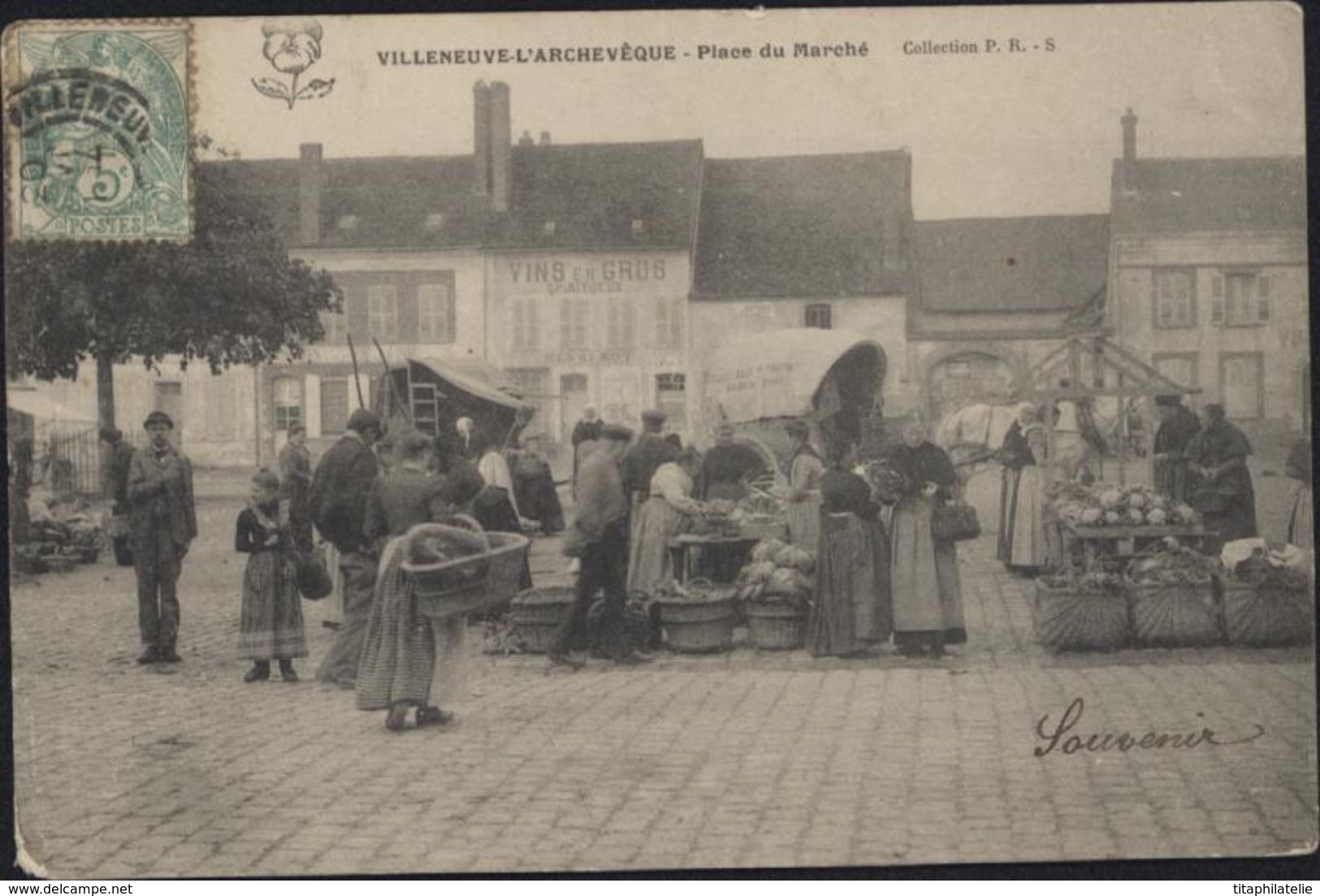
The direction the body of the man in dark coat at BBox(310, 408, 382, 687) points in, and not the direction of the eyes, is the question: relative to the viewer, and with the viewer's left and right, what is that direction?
facing to the right of the viewer

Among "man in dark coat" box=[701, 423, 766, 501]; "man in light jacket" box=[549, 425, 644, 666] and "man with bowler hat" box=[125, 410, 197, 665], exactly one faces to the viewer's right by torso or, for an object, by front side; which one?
"man in light jacket" box=[549, 425, 644, 666]

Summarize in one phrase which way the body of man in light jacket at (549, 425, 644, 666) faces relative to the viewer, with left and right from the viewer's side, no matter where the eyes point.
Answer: facing to the right of the viewer
